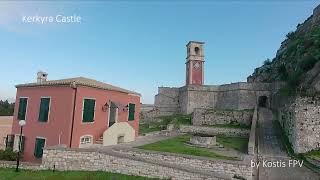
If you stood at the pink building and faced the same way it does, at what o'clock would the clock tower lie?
The clock tower is roughly at 9 o'clock from the pink building.

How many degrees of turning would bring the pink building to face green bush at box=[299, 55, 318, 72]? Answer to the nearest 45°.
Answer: approximately 45° to its left

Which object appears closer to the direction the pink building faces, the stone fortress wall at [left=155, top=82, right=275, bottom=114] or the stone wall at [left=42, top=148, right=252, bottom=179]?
the stone wall

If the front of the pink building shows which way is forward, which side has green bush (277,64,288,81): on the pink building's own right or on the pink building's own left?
on the pink building's own left

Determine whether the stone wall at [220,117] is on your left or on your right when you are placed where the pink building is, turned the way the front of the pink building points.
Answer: on your left

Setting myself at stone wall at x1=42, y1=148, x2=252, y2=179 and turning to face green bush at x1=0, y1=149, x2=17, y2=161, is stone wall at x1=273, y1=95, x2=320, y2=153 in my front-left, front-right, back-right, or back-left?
back-right

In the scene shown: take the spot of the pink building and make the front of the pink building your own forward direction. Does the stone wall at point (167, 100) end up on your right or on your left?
on your left

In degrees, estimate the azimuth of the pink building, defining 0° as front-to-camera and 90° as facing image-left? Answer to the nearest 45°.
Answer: approximately 315°

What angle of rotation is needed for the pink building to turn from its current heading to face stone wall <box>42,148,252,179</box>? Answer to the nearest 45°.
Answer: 0° — it already faces it

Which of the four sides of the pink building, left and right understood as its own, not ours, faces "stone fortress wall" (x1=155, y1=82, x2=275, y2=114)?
left
